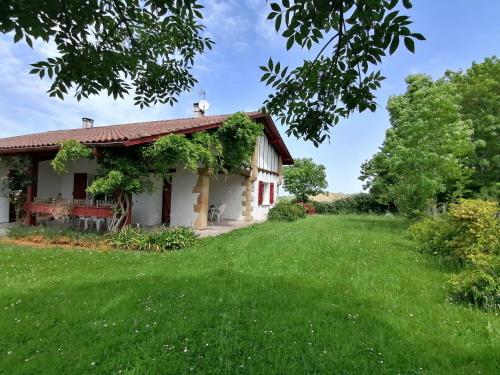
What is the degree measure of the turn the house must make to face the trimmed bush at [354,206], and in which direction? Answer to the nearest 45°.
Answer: approximately 135° to its left

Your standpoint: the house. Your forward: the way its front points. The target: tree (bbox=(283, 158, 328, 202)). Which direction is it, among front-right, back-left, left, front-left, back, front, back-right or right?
back-left

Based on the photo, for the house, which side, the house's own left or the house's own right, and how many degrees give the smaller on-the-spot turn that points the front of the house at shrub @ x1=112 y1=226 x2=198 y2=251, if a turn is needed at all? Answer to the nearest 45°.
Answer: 0° — it already faces it

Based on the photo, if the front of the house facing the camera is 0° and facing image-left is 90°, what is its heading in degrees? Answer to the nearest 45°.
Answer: approximately 0°

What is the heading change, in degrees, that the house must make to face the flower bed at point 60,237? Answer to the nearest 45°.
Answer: approximately 45° to its right

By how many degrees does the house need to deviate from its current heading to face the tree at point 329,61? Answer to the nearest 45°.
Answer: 0° — it already faces it

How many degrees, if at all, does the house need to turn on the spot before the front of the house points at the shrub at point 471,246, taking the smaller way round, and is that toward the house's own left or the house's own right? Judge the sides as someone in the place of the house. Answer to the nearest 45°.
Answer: approximately 45° to the house's own left

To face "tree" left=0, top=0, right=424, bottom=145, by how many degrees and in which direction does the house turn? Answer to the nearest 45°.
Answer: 0° — it already faces it
